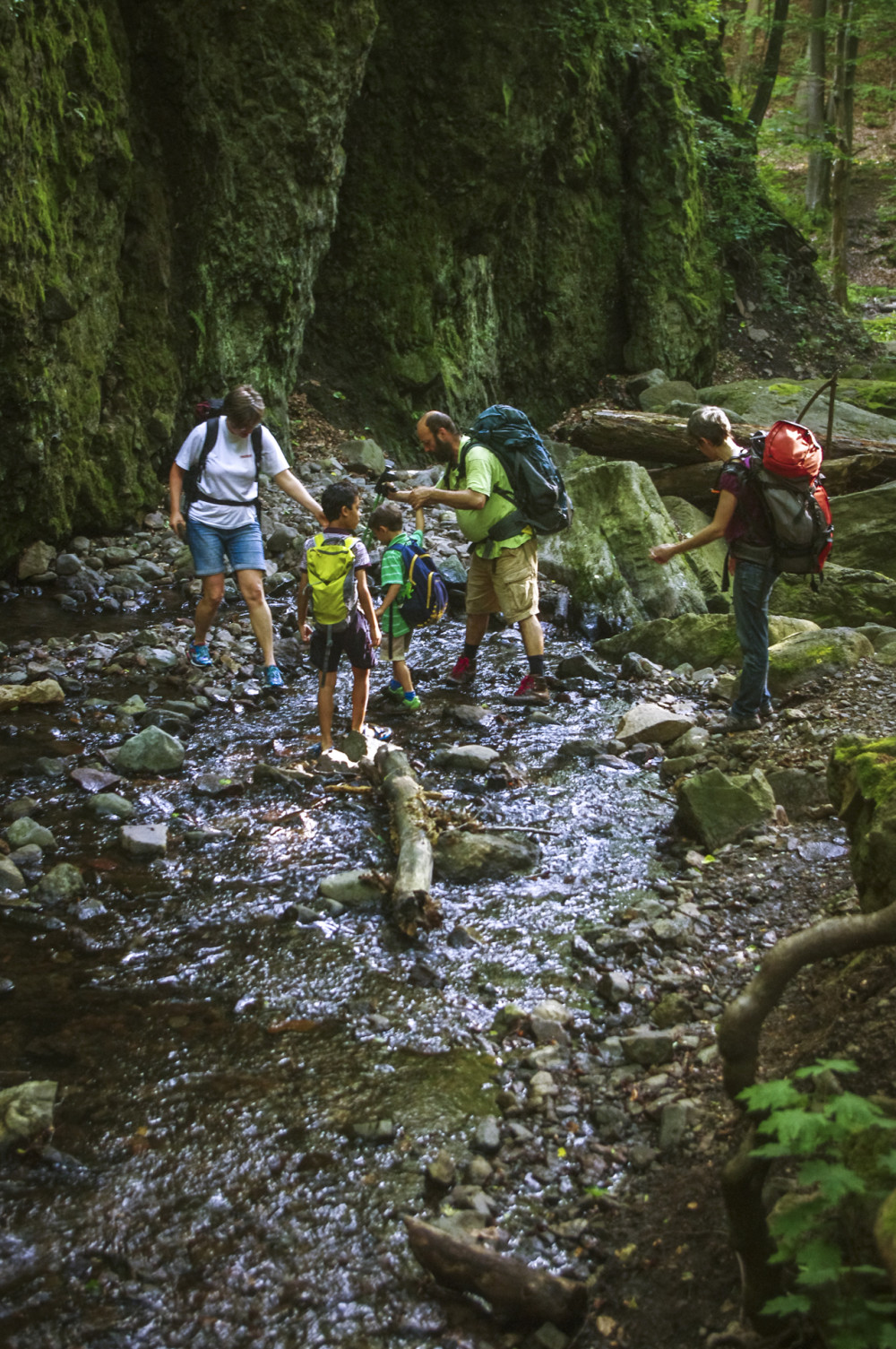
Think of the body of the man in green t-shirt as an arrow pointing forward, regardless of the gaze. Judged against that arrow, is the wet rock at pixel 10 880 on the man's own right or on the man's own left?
on the man's own left

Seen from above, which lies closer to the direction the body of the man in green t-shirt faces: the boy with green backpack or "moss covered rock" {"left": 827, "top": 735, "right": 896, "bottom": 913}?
the boy with green backpack

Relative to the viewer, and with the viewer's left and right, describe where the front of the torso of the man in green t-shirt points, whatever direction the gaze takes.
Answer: facing to the left of the viewer

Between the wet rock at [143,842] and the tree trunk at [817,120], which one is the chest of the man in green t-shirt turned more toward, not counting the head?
the wet rock

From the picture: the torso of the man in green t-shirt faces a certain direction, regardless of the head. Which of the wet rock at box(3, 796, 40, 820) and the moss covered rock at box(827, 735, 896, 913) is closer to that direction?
the wet rock

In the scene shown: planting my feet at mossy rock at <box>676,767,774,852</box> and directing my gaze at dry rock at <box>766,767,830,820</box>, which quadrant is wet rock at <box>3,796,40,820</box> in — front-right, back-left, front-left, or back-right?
back-left

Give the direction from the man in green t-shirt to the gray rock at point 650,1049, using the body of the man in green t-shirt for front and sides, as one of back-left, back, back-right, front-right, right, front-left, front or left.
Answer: left

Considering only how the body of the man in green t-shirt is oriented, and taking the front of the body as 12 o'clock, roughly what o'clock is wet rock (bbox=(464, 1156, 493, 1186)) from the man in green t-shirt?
The wet rock is roughly at 9 o'clock from the man in green t-shirt.

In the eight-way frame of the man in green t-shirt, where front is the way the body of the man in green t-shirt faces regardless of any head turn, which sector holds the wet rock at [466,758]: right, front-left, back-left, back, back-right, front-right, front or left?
left

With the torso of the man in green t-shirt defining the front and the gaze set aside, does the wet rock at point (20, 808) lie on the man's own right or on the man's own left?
on the man's own left

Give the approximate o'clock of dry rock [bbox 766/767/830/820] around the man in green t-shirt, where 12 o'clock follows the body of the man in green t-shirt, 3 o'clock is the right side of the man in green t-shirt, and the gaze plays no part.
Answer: The dry rock is roughly at 8 o'clock from the man in green t-shirt.

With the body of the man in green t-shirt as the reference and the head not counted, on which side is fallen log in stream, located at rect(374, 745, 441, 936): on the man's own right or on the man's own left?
on the man's own left

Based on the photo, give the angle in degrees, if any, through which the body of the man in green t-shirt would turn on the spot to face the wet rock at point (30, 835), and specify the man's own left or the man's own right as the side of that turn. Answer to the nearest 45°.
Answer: approximately 45° to the man's own left

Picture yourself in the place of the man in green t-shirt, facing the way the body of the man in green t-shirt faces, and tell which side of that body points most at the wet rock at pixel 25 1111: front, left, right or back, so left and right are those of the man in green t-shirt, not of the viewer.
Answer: left

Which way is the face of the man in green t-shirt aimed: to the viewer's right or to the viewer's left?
to the viewer's left

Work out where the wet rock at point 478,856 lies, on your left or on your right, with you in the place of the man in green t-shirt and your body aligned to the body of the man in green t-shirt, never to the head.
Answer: on your left

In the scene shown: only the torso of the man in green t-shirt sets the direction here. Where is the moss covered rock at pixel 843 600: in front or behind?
behind

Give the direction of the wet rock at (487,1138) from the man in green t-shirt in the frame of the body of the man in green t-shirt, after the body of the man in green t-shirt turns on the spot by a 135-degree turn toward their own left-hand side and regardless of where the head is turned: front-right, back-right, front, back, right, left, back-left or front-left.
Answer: front-right
